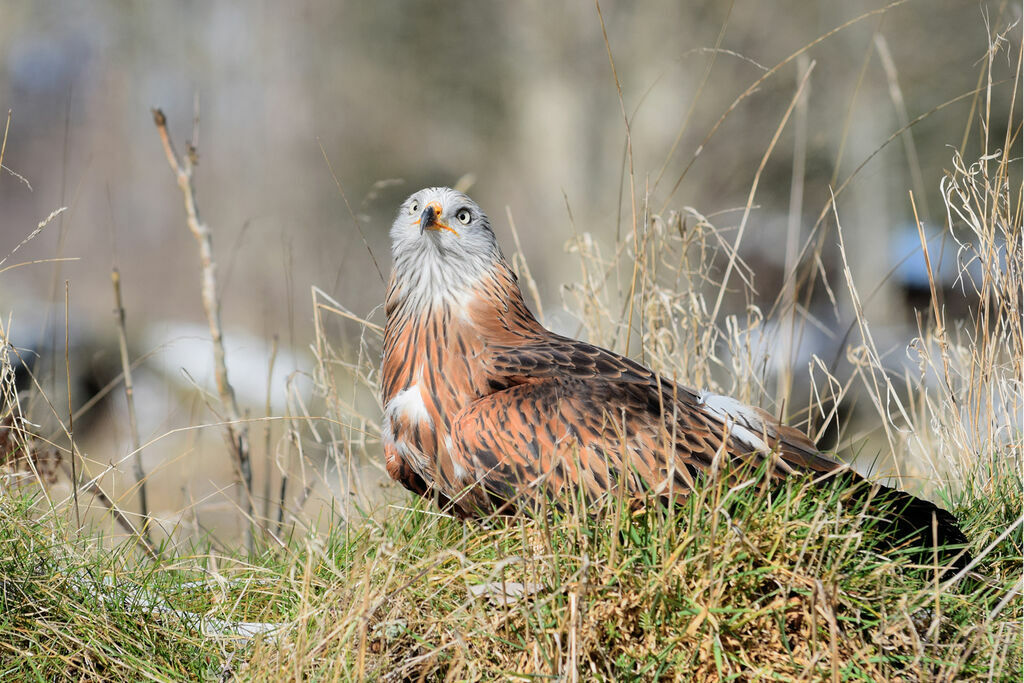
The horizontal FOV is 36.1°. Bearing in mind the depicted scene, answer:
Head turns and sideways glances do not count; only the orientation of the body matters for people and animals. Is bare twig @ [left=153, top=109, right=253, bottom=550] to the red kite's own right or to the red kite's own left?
on its right

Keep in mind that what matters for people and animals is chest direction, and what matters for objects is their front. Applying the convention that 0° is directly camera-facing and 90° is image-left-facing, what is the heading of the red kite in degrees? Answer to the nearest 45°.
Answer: approximately 45°
